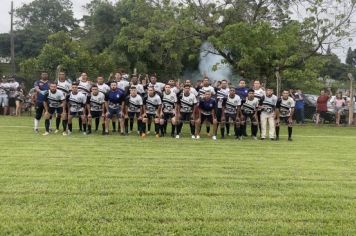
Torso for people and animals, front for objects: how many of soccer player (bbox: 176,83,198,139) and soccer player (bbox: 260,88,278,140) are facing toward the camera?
2

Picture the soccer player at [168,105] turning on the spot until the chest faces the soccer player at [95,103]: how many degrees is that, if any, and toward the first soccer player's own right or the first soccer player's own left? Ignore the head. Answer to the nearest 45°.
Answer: approximately 90° to the first soccer player's own right

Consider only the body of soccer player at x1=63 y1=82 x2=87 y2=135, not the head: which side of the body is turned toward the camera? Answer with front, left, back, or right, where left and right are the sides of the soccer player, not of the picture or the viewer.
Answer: front

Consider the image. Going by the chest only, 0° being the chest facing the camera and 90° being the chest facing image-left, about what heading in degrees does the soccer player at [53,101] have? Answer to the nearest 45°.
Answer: approximately 0°

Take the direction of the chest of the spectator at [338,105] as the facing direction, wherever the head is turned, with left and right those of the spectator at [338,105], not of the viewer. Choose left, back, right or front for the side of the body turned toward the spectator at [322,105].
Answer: right

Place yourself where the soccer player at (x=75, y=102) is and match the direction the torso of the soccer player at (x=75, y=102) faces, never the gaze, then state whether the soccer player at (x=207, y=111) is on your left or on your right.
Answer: on your left

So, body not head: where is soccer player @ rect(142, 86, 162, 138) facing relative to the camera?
toward the camera

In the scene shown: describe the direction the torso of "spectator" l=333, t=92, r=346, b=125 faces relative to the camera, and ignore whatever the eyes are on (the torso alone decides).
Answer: toward the camera
